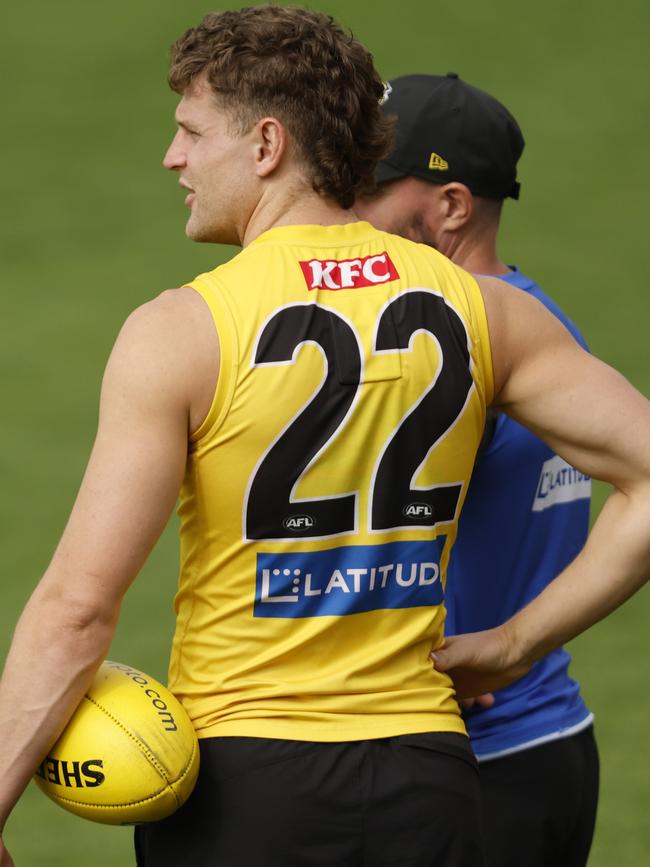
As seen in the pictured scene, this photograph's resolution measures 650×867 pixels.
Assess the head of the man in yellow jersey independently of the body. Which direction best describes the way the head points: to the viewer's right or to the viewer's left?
to the viewer's left

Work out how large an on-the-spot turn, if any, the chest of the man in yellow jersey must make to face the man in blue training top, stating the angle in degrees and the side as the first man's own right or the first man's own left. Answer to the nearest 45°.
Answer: approximately 90° to the first man's own right

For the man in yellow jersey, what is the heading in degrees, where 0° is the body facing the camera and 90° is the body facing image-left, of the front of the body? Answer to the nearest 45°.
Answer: approximately 135°
